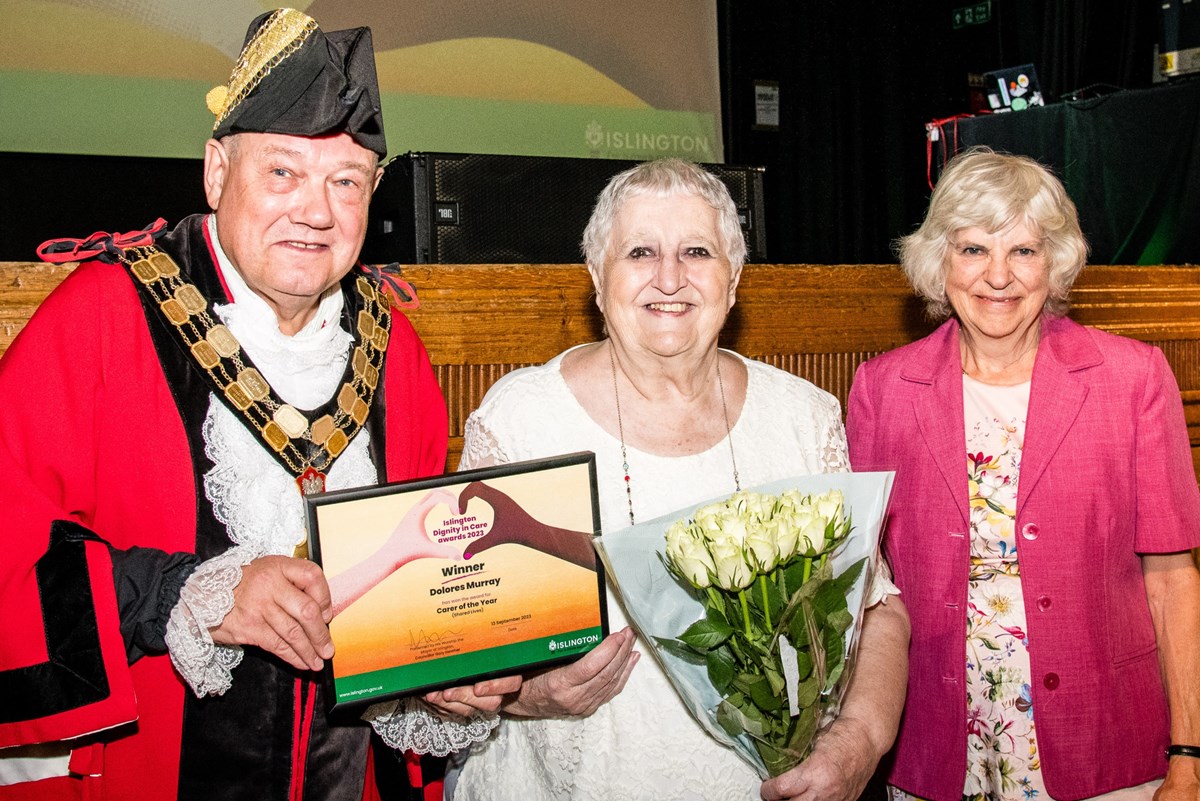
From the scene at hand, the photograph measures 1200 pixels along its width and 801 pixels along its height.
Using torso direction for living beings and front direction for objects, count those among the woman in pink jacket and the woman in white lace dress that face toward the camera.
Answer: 2

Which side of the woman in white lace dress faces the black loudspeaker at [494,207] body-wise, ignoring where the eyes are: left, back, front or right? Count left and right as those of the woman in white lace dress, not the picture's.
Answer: back

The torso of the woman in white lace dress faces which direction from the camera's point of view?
toward the camera

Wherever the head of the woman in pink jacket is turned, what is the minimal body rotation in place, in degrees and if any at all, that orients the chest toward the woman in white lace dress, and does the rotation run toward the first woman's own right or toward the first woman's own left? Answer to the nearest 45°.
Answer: approximately 45° to the first woman's own right

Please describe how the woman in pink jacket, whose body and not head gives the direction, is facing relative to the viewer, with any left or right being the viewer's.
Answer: facing the viewer

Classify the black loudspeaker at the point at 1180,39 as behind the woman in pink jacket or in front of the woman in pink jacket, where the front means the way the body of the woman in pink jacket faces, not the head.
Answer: behind

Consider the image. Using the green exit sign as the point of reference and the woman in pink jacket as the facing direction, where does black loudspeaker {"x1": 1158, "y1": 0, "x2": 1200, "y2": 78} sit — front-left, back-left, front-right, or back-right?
front-left

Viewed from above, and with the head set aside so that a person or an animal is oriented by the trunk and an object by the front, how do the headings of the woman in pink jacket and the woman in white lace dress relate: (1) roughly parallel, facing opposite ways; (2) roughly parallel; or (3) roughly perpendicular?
roughly parallel

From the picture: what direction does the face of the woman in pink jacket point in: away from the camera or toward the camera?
toward the camera

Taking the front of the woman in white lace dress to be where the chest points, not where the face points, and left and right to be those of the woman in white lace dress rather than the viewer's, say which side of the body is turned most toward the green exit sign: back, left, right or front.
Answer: back
